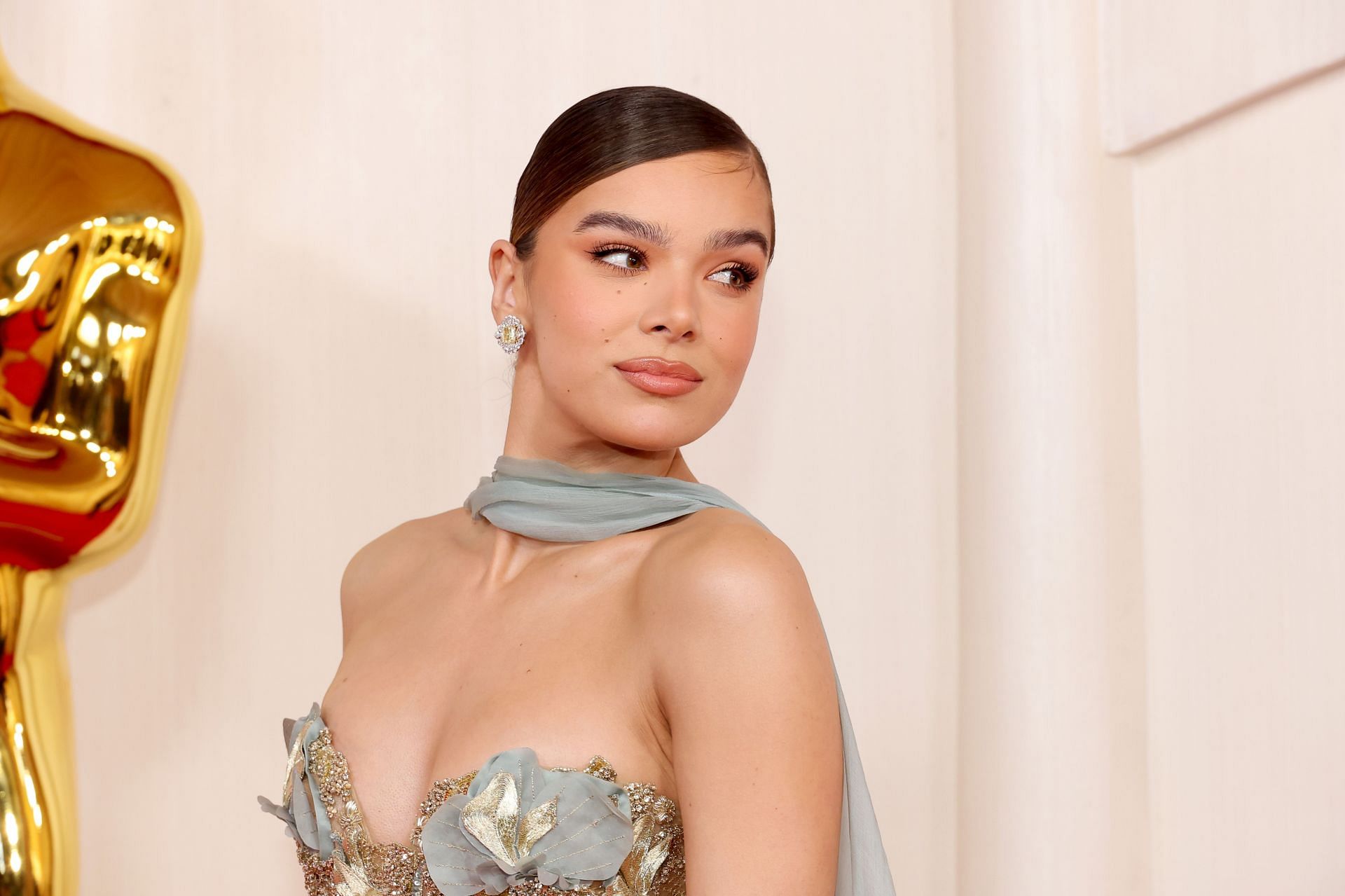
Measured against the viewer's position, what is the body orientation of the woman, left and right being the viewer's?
facing the viewer and to the left of the viewer

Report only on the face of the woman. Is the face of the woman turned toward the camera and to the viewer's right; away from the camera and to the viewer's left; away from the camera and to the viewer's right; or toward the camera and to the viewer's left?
toward the camera and to the viewer's right
